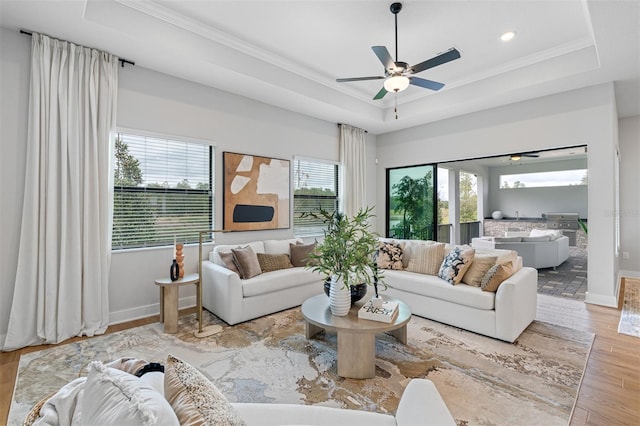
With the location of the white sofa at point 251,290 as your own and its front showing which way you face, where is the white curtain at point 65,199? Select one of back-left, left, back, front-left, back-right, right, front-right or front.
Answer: back-right

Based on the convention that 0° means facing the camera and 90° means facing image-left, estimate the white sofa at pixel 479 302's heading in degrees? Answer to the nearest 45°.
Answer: approximately 45°

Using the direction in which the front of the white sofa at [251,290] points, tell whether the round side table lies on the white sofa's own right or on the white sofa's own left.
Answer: on the white sofa's own right

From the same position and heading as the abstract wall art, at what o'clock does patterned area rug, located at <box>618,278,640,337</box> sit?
The patterned area rug is roughly at 11 o'clock from the abstract wall art.

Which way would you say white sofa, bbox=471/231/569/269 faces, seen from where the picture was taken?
facing away from the viewer and to the left of the viewer

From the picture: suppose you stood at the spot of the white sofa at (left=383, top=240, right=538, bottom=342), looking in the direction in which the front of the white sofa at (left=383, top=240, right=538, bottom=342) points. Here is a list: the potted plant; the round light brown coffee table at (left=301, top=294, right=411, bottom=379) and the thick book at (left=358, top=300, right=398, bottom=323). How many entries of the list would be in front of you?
3

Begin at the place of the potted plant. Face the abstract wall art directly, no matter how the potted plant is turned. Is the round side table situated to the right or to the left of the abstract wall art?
left

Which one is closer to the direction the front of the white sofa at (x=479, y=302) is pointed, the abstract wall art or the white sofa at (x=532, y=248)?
the abstract wall art

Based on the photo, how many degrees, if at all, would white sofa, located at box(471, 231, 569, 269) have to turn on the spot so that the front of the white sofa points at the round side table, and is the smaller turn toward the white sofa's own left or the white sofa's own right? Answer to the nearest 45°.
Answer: approximately 90° to the white sofa's own left

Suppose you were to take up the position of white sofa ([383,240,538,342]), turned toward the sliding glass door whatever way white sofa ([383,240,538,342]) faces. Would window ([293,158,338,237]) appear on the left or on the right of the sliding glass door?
left
